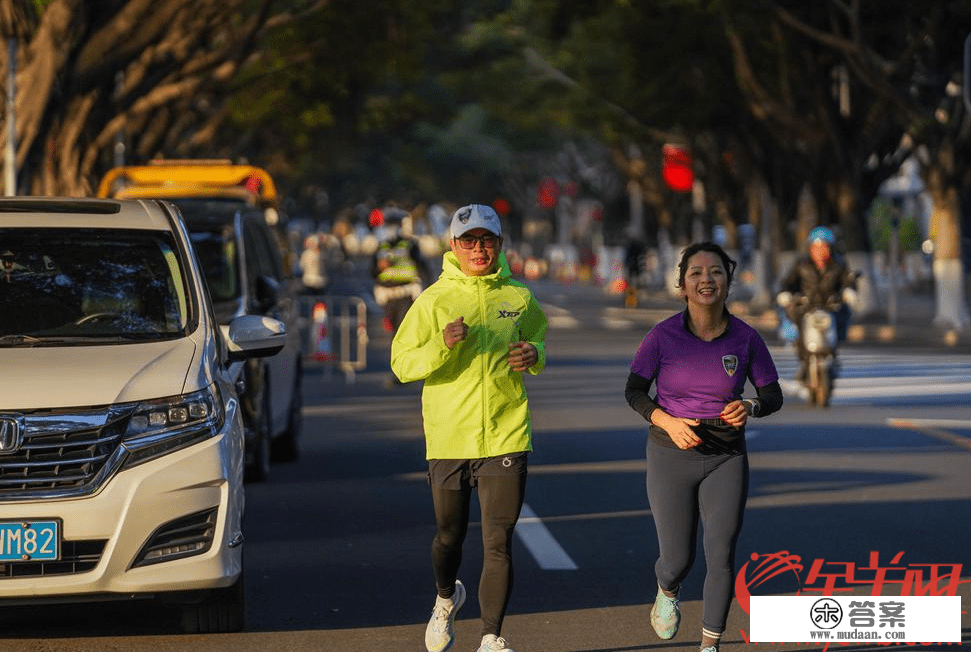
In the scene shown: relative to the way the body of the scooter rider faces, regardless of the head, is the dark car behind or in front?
in front

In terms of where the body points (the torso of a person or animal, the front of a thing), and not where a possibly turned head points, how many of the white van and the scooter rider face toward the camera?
2

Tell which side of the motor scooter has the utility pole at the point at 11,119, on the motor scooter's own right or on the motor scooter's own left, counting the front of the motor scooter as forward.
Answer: on the motor scooter's own right

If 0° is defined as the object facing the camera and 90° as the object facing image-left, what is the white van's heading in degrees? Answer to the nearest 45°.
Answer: approximately 0°

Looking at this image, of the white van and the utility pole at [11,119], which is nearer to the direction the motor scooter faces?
the white van

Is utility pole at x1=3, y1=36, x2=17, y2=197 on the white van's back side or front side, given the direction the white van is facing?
on the back side

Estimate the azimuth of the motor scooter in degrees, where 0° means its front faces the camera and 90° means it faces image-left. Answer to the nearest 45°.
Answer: approximately 0°

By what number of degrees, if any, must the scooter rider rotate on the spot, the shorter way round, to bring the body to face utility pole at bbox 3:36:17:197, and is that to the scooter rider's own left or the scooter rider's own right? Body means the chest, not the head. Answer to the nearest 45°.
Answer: approximately 90° to the scooter rider's own right

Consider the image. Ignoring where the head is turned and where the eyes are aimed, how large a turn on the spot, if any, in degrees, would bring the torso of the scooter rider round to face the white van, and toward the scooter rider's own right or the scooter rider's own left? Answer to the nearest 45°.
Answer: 0° — they already face it

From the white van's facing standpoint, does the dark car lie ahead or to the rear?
to the rear
